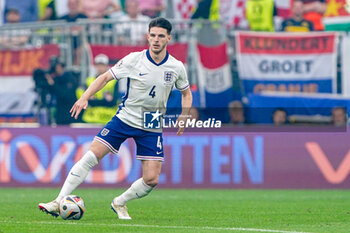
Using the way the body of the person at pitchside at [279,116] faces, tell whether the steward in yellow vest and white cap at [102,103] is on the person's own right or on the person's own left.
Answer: on the person's own right

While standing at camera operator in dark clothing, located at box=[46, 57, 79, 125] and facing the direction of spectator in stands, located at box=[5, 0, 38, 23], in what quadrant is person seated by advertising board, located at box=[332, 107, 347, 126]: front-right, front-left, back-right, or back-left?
back-right

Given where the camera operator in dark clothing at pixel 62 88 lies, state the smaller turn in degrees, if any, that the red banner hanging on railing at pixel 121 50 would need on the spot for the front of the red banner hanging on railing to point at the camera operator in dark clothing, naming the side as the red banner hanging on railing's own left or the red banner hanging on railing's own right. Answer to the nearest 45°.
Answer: approximately 90° to the red banner hanging on railing's own right

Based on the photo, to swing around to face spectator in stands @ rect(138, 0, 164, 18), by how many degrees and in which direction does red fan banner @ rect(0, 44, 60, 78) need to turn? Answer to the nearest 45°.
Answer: approximately 90° to its left

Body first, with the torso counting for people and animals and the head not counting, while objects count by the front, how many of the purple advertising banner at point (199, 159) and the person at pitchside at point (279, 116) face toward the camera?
2

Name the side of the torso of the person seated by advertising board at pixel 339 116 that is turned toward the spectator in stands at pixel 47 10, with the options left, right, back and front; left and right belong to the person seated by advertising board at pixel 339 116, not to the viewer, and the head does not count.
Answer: right

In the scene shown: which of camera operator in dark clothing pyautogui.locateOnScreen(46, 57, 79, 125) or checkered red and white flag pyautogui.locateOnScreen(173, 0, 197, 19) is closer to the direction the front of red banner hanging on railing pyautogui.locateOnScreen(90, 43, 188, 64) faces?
the camera operator in dark clothing

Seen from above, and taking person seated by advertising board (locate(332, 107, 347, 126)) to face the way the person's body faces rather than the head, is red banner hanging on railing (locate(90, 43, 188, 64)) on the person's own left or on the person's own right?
on the person's own right

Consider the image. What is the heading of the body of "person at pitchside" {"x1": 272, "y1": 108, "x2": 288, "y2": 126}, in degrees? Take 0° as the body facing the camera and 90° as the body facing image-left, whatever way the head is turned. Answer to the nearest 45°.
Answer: approximately 0°
